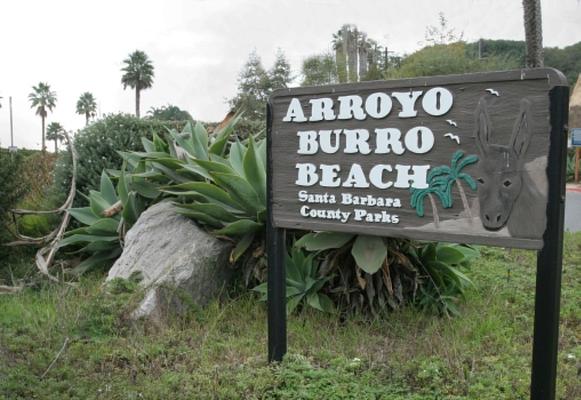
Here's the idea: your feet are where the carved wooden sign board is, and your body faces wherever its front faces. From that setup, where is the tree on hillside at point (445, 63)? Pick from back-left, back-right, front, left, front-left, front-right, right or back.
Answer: back-right

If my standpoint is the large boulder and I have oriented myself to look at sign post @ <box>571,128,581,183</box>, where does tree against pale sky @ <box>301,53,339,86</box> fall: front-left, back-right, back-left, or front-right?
front-left

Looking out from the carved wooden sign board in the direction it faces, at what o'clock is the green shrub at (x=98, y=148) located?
The green shrub is roughly at 3 o'clock from the carved wooden sign board.

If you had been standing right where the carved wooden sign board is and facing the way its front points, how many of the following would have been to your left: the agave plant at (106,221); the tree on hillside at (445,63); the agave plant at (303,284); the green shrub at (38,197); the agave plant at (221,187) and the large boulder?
0

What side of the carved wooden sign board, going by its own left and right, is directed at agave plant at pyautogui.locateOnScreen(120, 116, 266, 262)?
right

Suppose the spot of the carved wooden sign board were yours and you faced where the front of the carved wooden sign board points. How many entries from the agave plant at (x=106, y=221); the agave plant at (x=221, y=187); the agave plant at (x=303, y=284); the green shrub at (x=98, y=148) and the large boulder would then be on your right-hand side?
5

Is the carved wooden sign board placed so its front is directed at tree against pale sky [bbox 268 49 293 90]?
no

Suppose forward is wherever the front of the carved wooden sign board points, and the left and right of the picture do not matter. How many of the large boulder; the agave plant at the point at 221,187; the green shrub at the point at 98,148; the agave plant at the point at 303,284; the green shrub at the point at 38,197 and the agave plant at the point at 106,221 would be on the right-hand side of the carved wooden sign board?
6

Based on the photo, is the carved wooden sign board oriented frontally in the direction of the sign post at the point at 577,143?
no

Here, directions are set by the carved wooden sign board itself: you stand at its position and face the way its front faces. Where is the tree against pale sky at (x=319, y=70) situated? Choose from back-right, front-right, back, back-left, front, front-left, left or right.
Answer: back-right

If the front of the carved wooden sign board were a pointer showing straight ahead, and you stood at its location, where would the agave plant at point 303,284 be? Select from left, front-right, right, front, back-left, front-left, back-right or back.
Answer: right

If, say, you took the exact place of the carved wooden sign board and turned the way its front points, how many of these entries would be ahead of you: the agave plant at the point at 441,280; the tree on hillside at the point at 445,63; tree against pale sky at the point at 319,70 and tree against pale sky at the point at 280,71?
0

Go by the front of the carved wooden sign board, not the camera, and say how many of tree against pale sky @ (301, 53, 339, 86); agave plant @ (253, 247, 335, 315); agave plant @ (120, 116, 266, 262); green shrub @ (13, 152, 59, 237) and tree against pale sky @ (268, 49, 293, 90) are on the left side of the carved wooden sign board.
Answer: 0

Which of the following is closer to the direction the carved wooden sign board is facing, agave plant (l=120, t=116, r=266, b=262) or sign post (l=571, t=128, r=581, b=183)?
the agave plant

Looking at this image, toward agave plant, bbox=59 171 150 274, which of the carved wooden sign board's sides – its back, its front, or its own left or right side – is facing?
right

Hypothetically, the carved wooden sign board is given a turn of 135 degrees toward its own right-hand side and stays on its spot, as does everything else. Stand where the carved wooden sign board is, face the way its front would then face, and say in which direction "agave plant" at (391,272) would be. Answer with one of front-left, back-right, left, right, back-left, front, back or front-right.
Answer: front

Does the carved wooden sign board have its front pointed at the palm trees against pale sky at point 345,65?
no

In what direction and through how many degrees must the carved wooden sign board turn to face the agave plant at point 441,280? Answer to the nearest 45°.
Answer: approximately 135° to its right

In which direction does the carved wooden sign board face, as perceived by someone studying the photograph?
facing the viewer and to the left of the viewer
